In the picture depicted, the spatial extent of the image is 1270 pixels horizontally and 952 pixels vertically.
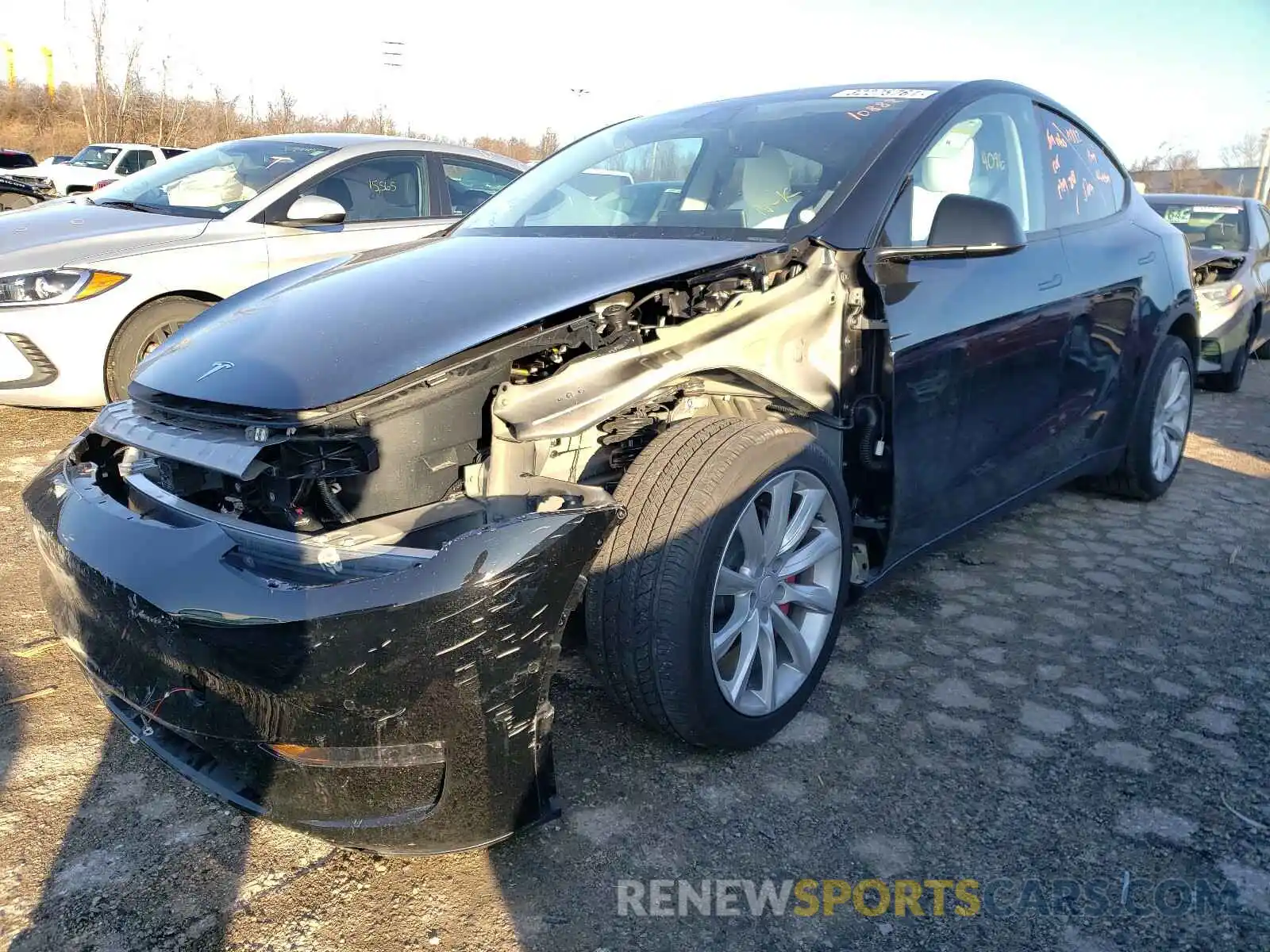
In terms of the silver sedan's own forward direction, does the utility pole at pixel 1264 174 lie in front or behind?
behind

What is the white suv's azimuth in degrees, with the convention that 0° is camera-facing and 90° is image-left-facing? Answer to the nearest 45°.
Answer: approximately 45°

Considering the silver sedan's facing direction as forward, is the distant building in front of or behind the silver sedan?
behind

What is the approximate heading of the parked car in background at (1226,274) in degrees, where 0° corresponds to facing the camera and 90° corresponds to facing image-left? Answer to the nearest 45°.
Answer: approximately 45°

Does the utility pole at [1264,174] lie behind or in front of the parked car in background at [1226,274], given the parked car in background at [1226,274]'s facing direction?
behind
